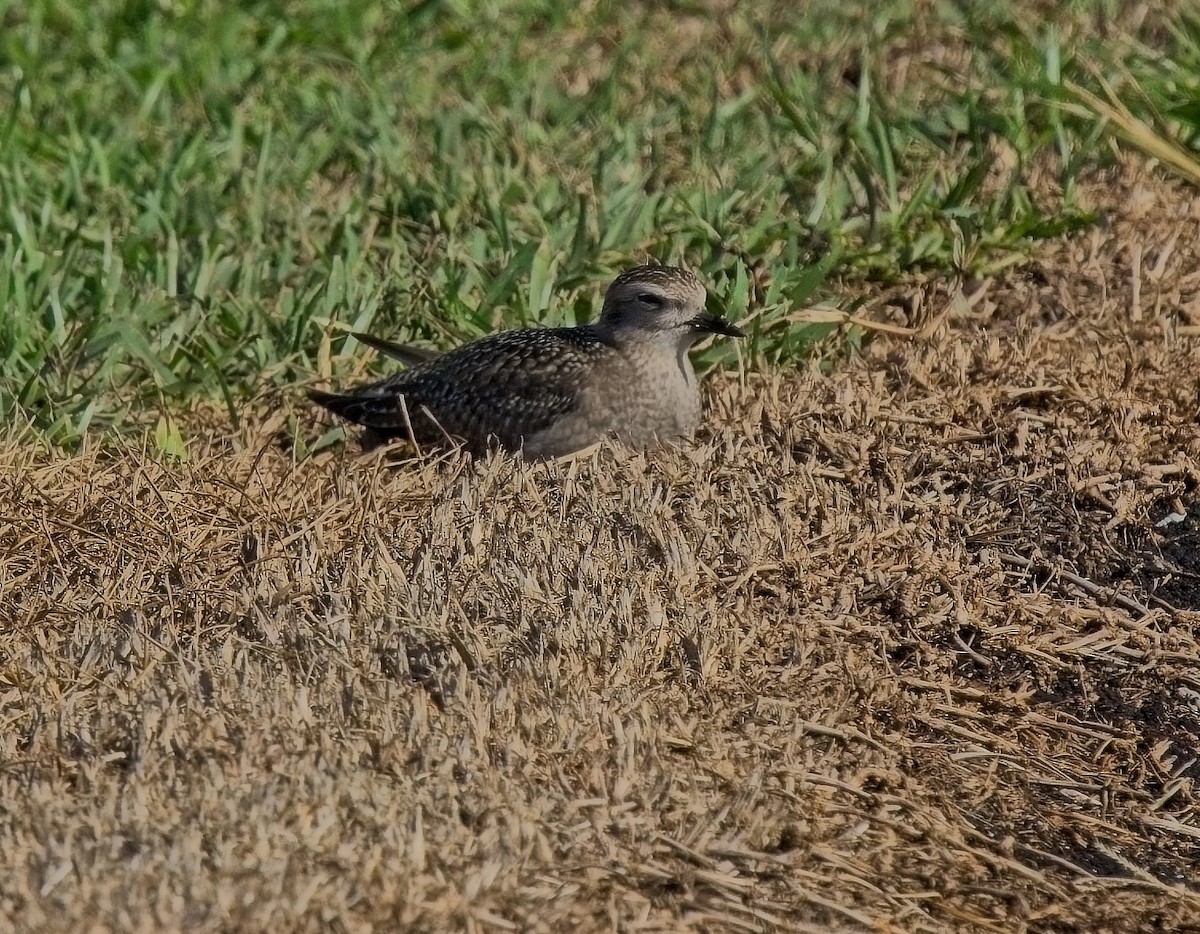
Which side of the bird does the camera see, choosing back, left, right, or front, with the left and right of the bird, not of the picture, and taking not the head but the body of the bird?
right
